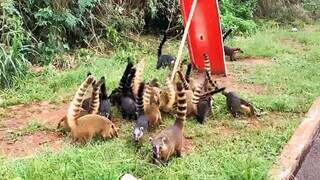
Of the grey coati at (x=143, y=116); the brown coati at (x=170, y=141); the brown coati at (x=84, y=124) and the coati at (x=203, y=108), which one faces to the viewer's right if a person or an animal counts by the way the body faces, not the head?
the brown coati at (x=84, y=124)

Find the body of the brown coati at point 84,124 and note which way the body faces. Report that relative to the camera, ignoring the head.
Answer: to the viewer's right

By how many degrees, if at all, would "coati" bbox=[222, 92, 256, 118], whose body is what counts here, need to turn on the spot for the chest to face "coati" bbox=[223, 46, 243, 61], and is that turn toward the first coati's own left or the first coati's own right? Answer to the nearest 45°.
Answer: approximately 135° to the first coati's own left

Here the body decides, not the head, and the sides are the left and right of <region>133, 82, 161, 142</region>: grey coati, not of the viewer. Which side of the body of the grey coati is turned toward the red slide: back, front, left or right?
back

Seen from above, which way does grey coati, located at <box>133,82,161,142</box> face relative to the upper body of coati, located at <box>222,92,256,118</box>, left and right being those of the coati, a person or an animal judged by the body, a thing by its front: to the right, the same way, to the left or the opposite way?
to the right

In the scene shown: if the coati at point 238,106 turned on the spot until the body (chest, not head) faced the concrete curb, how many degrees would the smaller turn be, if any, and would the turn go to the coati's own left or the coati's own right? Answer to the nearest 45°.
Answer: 0° — it already faces it

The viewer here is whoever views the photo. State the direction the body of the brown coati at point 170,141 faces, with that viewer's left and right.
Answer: facing the viewer and to the left of the viewer

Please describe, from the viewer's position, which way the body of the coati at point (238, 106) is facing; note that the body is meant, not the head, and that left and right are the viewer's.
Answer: facing the viewer and to the right of the viewer

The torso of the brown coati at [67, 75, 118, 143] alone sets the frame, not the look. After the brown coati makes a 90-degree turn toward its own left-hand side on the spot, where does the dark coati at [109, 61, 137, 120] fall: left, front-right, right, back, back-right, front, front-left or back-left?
front-right

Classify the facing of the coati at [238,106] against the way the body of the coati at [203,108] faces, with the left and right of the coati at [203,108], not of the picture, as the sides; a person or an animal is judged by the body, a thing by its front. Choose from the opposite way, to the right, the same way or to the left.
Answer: to the left

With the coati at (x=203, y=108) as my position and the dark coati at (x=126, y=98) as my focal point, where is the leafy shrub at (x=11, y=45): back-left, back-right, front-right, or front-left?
front-right
